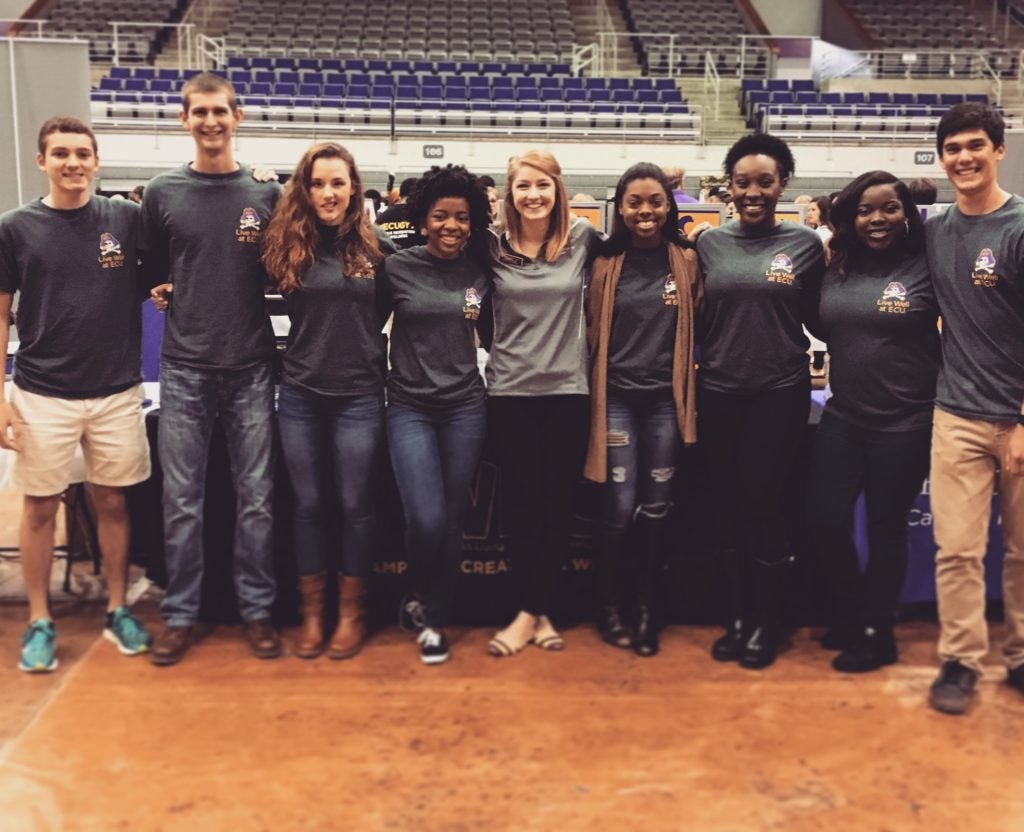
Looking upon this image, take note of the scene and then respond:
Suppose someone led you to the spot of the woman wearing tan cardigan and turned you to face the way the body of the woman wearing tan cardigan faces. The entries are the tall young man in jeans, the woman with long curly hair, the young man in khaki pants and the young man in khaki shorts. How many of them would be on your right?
3

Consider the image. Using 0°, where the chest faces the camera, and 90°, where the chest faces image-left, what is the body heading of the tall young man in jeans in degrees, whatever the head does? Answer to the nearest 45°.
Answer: approximately 0°

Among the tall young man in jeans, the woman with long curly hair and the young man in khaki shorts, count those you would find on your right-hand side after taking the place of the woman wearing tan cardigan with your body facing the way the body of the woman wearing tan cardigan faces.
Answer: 3

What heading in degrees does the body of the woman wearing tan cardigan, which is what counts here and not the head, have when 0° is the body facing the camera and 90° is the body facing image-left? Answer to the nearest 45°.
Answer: approximately 0°

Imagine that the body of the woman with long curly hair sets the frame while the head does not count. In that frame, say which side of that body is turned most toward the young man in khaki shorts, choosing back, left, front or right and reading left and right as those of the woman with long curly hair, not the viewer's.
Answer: right
